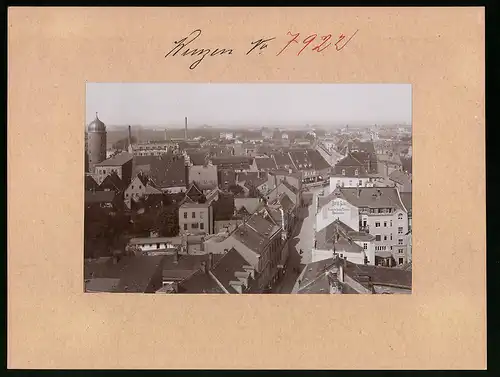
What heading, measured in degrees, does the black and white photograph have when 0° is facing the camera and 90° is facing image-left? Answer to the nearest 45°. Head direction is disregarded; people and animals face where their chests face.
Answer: approximately 0°
